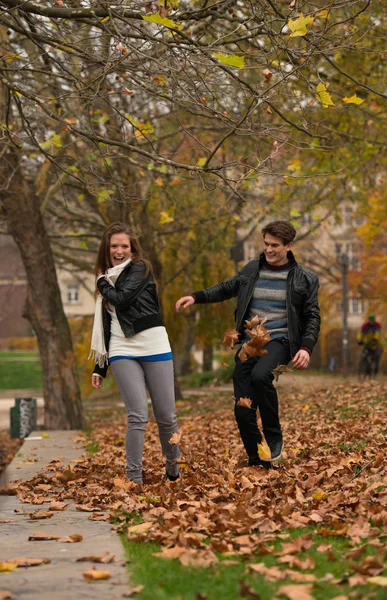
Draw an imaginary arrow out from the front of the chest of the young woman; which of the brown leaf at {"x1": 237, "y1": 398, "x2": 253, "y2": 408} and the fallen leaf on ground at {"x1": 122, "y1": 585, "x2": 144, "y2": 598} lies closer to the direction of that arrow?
the fallen leaf on ground

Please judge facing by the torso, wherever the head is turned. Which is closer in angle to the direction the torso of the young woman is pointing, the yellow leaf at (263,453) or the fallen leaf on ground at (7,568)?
the fallen leaf on ground

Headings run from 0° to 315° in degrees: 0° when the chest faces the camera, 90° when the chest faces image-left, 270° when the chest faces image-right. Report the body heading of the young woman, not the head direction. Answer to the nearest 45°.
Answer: approximately 45°

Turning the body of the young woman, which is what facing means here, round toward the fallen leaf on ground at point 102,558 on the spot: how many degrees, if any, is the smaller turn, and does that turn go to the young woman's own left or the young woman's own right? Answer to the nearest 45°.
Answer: approximately 45° to the young woman's own left

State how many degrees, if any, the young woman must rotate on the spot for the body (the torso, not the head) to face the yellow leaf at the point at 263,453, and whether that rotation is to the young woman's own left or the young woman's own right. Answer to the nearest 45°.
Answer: approximately 135° to the young woman's own left

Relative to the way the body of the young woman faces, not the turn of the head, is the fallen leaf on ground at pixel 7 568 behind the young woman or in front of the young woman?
in front

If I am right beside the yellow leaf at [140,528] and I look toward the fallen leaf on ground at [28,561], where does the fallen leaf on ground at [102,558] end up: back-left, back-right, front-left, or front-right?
front-left

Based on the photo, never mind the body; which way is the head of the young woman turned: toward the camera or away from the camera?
toward the camera

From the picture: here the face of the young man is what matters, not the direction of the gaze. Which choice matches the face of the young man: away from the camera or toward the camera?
toward the camera

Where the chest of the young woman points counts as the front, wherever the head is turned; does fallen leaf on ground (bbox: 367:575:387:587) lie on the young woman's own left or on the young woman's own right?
on the young woman's own left
